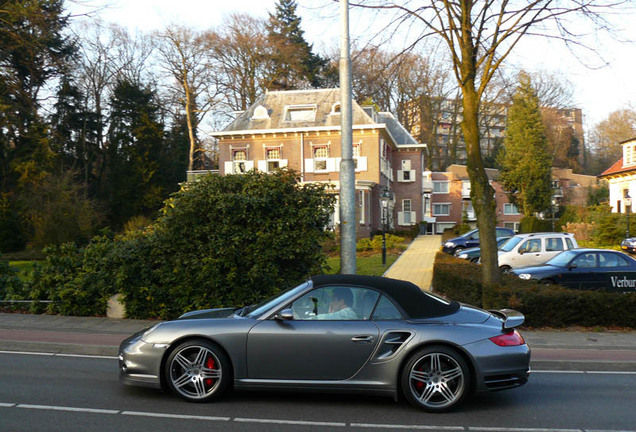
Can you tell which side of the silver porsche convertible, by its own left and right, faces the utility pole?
right

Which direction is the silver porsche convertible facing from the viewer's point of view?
to the viewer's left

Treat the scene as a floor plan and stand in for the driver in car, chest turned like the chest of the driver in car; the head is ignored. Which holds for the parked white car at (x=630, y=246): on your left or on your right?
on your right

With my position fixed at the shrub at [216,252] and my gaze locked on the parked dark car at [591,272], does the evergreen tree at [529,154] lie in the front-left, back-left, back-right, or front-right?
front-left

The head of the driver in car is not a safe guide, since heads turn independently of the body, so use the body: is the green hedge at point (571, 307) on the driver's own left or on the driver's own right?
on the driver's own right

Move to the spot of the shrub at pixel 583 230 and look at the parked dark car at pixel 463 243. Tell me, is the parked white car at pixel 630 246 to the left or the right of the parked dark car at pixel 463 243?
left

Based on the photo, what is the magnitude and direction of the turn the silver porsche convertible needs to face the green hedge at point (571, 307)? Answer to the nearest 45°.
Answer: approximately 135° to its right

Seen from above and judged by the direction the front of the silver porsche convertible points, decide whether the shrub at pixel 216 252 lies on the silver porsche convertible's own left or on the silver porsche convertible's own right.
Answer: on the silver porsche convertible's own right

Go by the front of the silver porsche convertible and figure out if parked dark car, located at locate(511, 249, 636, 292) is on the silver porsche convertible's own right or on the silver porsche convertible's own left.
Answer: on the silver porsche convertible's own right

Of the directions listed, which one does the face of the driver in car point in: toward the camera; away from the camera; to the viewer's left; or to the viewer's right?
to the viewer's left

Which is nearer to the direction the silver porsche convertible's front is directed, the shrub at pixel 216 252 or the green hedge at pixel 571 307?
the shrub

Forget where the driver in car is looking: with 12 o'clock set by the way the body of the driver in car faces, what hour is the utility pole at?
The utility pole is roughly at 3 o'clock from the driver in car.

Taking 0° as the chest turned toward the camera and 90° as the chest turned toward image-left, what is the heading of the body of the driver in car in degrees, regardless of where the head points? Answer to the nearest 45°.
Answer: approximately 90°
